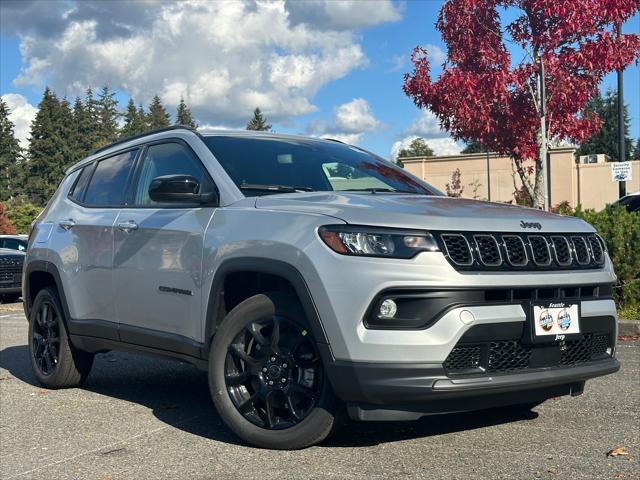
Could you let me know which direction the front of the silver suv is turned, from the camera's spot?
facing the viewer and to the right of the viewer

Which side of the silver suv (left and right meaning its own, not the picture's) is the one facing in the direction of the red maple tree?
left

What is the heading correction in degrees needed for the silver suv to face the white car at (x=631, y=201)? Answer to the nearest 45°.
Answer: approximately 90° to its left

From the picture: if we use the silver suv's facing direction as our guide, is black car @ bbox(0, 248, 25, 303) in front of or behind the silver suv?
behind

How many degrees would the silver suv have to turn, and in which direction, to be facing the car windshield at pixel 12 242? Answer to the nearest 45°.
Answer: approximately 180°

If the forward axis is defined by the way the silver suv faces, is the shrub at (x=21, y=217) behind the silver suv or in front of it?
behind

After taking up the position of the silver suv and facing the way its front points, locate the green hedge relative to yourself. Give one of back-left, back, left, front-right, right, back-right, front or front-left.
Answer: left

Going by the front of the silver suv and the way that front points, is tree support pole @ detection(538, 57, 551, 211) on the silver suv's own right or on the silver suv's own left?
on the silver suv's own left
